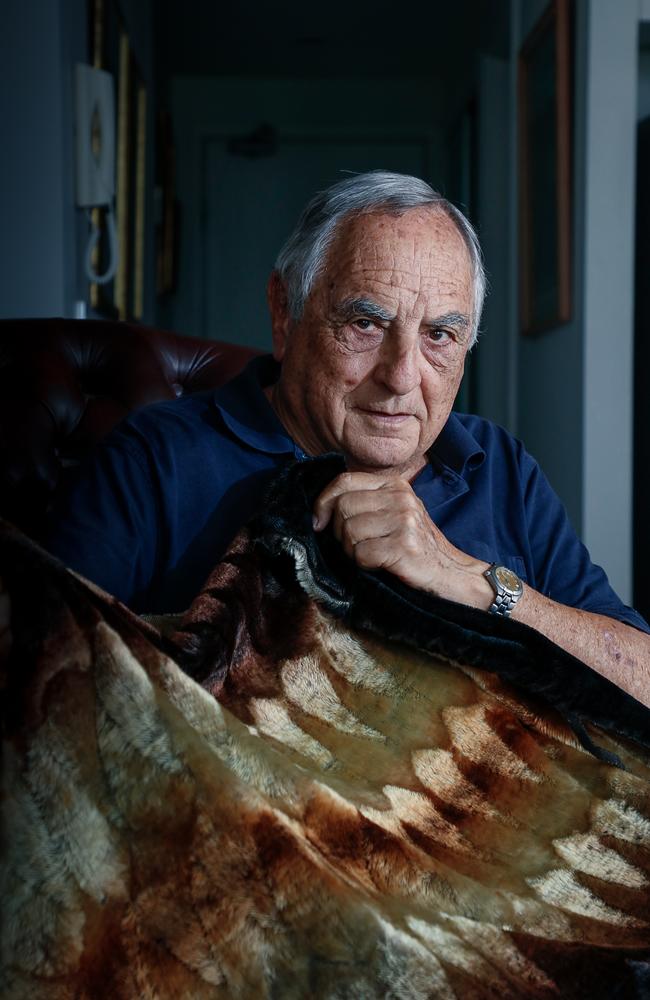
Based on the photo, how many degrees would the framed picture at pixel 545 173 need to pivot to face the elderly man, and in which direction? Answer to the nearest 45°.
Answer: approximately 90° to its left

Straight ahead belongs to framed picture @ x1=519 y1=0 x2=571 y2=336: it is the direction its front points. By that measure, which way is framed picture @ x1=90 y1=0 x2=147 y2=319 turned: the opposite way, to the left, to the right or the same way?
the opposite way

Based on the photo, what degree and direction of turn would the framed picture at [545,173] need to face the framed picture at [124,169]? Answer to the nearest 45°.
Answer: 0° — it already faces it

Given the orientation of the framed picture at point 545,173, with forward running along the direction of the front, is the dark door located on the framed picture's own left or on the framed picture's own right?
on the framed picture's own right

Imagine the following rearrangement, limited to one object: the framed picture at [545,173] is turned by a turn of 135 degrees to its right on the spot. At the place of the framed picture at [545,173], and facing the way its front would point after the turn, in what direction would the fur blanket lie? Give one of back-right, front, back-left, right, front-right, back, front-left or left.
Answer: back-right

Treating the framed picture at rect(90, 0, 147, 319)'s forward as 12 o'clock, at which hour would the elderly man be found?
The elderly man is roughly at 3 o'clock from the framed picture.

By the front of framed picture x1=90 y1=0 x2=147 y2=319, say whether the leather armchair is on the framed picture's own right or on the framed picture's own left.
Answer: on the framed picture's own right

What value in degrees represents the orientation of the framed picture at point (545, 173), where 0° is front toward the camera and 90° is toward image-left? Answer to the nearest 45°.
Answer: approximately 90°

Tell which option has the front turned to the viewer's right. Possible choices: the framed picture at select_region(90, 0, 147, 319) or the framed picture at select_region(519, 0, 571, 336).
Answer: the framed picture at select_region(90, 0, 147, 319)

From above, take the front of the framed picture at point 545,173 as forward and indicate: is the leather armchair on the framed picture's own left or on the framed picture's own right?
on the framed picture's own left

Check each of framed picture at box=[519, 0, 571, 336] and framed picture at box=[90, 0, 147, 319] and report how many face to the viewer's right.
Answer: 1

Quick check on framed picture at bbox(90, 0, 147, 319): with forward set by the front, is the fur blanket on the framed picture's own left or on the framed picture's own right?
on the framed picture's own right

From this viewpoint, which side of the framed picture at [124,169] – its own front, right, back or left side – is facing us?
right
